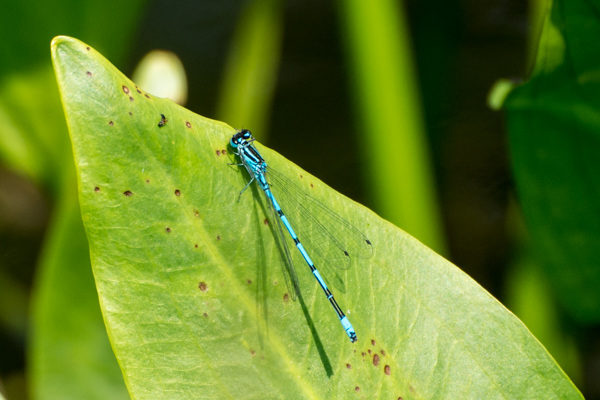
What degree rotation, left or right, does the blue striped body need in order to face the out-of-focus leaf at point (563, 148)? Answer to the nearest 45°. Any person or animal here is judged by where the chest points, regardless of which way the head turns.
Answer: approximately 90° to its right

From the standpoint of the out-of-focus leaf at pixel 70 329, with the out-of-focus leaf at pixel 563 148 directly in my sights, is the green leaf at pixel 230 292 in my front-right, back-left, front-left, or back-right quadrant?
front-right

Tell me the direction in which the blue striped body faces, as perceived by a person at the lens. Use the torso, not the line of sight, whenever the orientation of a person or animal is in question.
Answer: facing away from the viewer and to the left of the viewer

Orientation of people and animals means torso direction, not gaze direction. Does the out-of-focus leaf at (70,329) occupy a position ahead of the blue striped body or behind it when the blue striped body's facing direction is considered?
ahead
